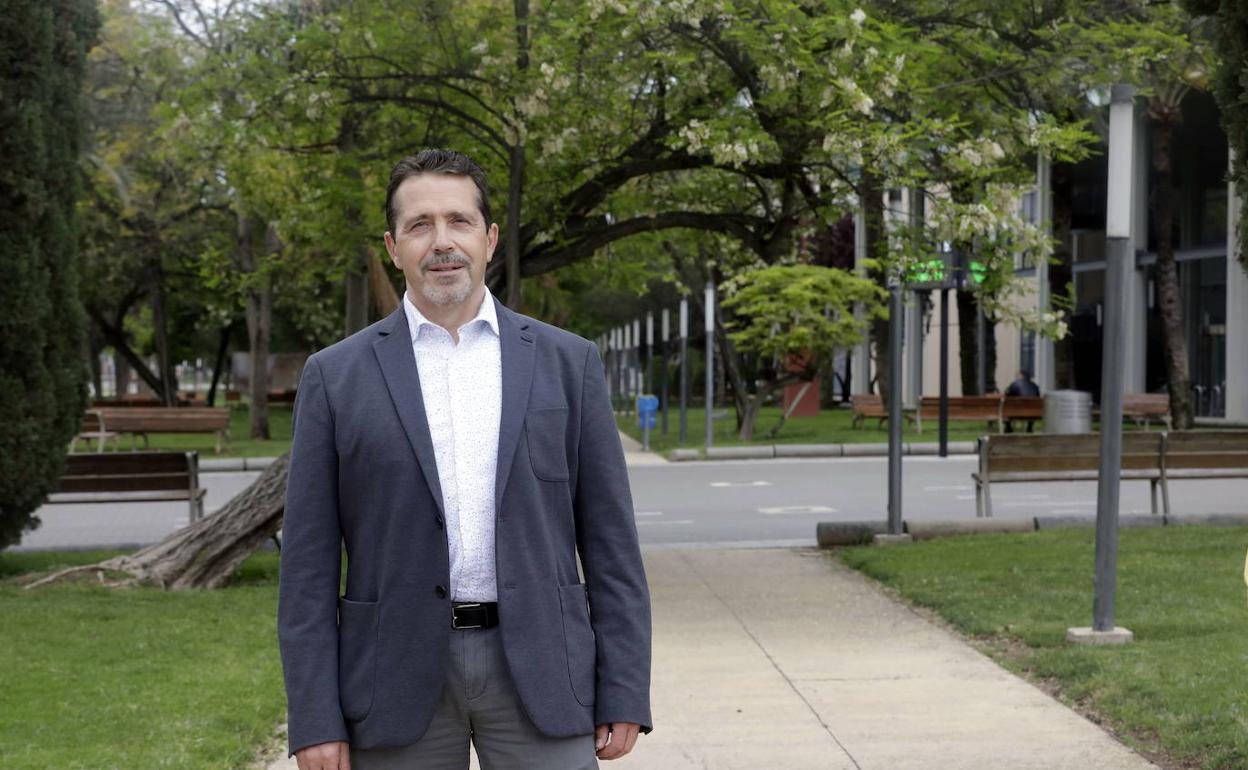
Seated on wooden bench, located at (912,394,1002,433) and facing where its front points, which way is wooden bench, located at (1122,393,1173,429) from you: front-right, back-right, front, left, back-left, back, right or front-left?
back-left

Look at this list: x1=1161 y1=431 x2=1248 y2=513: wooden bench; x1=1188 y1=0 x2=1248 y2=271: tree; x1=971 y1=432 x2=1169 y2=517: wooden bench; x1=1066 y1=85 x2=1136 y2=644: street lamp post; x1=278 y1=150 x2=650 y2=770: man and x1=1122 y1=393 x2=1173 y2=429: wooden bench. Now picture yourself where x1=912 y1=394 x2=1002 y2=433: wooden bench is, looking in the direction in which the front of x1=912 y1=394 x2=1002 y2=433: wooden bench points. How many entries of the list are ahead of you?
5

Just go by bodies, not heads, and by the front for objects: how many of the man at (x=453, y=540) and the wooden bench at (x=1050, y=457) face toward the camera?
1

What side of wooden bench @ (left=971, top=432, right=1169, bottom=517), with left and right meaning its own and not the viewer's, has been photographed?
back

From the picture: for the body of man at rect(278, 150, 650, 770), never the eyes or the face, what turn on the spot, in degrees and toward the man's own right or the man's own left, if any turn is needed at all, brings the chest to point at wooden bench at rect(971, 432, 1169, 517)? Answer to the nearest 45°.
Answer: approximately 135° to the man's own left

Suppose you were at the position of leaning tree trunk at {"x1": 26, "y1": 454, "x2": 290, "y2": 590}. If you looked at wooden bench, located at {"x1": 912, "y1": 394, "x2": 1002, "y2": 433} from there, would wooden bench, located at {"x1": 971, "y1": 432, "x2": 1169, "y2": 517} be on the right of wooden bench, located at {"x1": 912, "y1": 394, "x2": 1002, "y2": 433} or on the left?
right

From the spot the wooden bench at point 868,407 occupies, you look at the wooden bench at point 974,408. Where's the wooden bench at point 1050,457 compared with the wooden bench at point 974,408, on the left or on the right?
right

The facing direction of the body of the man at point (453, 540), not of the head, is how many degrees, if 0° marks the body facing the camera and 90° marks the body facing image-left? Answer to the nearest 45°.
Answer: approximately 0°

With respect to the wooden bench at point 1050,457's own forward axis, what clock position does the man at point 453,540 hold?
The man is roughly at 6 o'clock from the wooden bench.

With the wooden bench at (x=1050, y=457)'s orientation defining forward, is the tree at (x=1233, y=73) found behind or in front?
behind
